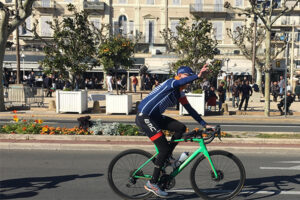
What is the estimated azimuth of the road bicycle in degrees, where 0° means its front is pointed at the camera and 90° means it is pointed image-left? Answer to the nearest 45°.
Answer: approximately 270°

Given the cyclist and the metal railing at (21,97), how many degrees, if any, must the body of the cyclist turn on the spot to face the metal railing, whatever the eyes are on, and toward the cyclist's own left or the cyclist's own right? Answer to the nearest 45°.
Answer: approximately 135° to the cyclist's own left

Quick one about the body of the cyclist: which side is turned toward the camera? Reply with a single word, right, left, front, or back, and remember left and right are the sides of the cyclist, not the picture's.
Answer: right

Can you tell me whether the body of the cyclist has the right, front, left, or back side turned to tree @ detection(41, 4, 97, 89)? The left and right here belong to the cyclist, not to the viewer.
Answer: left

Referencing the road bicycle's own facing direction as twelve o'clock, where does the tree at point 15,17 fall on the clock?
The tree is roughly at 8 o'clock from the road bicycle.

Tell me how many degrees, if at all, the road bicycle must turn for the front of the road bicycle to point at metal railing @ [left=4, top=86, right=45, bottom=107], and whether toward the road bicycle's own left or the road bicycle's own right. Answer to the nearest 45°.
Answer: approximately 135° to the road bicycle's own left

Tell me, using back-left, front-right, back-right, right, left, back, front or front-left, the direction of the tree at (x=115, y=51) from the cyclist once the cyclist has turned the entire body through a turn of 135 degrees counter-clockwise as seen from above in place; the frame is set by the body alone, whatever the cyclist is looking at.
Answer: front-right

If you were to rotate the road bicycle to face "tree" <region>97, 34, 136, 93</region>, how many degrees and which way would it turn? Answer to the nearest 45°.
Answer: approximately 90° to its left
